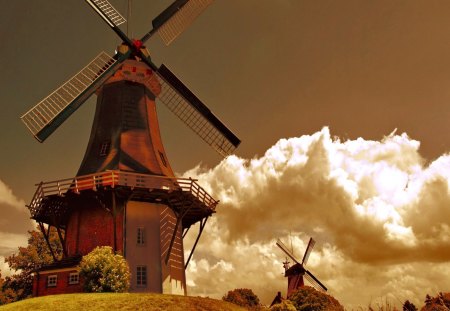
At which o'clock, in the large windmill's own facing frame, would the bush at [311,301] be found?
The bush is roughly at 8 o'clock from the large windmill.

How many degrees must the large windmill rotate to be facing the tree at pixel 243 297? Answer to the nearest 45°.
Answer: approximately 135° to its left

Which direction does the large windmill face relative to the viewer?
toward the camera
